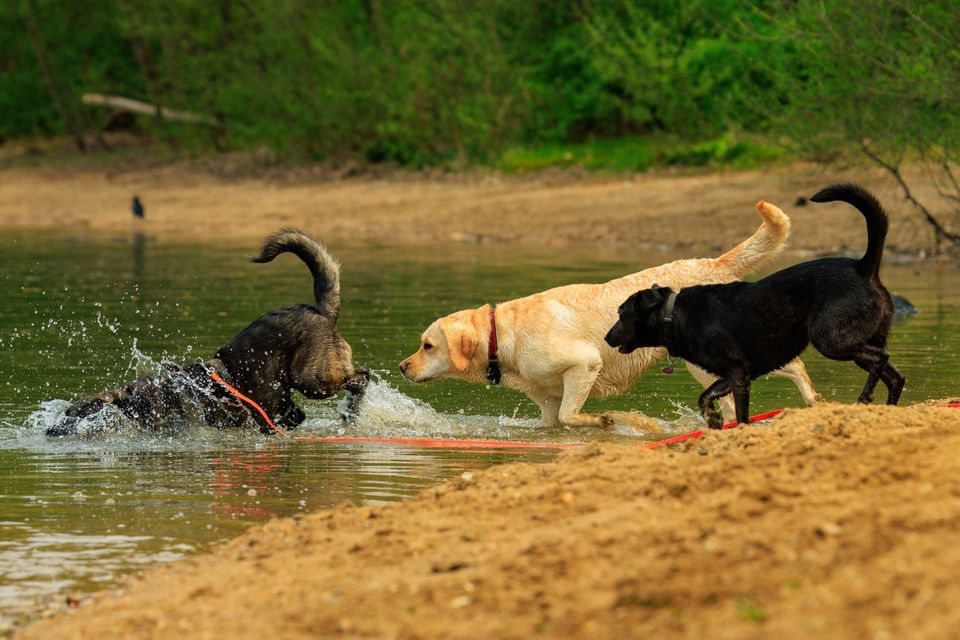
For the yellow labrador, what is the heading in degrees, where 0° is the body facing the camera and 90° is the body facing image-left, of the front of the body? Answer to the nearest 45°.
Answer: approximately 90°

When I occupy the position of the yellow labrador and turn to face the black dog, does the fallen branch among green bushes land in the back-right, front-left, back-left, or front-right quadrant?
back-left

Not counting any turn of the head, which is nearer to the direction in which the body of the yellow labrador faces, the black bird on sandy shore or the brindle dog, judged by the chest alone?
the brindle dog

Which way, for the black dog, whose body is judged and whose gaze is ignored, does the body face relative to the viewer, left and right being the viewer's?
facing to the left of the viewer

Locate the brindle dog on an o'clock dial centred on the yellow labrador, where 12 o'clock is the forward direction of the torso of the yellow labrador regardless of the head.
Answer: The brindle dog is roughly at 12 o'clock from the yellow labrador.

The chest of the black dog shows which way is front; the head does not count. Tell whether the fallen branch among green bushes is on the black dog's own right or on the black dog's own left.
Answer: on the black dog's own right

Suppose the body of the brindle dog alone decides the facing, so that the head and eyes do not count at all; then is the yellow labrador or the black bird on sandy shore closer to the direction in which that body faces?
the black bird on sandy shore

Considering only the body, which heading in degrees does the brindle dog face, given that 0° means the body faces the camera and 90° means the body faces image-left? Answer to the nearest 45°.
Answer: approximately 90°

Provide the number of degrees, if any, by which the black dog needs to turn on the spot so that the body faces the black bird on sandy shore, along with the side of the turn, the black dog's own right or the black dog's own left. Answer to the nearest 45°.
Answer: approximately 45° to the black dog's own right

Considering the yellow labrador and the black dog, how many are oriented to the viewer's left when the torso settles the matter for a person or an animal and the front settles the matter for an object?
2

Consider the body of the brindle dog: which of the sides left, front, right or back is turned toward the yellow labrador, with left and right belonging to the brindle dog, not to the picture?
back

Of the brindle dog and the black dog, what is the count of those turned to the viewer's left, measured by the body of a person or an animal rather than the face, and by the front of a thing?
2
